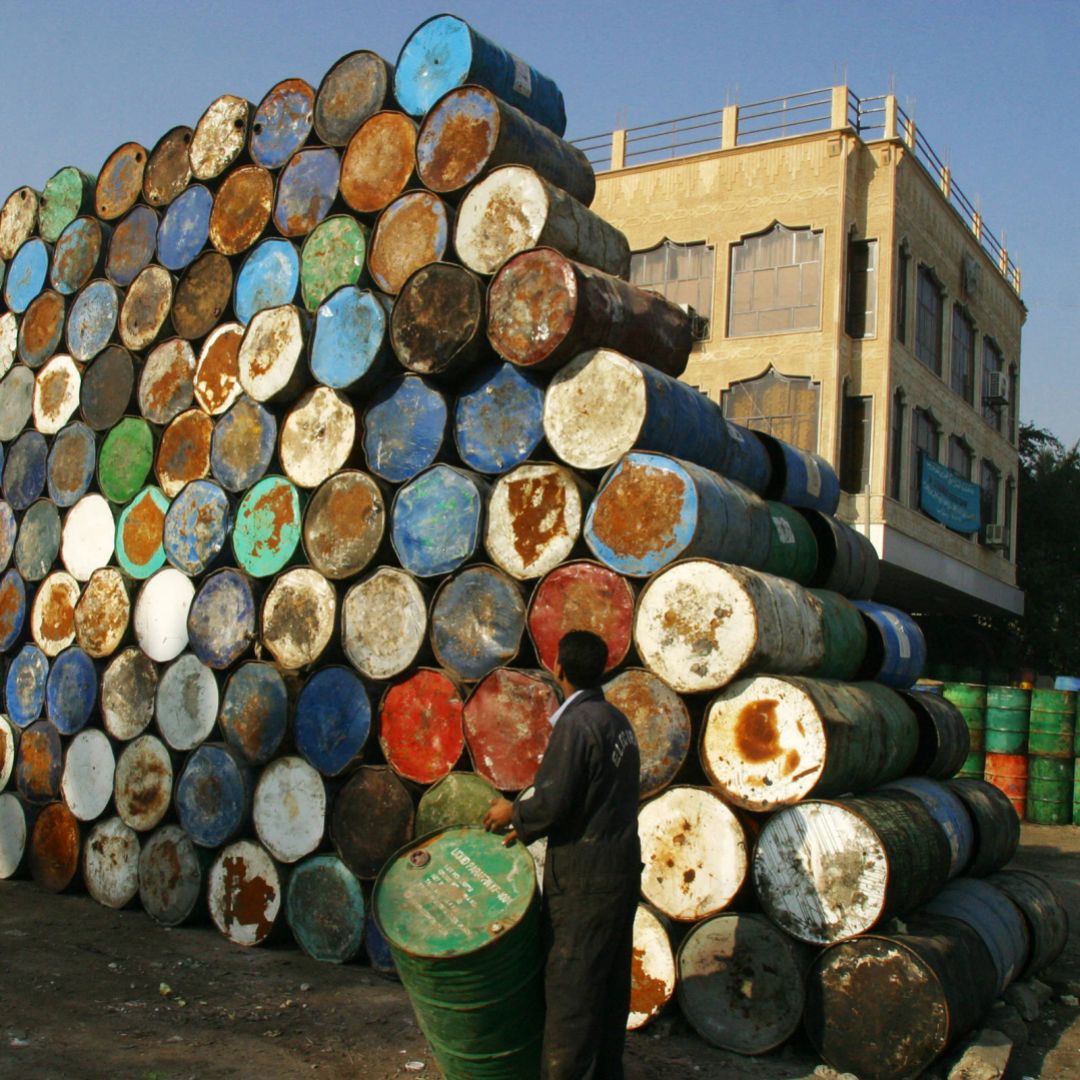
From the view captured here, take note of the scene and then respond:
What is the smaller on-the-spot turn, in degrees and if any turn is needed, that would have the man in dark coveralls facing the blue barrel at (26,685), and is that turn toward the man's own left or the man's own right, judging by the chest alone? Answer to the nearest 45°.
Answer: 0° — they already face it

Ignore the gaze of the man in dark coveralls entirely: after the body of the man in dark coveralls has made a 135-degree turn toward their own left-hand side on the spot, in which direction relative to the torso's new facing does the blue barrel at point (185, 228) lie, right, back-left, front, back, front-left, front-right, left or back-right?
back-right

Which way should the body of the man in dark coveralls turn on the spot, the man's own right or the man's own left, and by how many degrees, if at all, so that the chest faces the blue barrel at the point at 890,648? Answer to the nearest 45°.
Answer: approximately 90° to the man's own right

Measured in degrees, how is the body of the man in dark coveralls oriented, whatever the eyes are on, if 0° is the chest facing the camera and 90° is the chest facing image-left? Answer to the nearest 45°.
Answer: approximately 135°

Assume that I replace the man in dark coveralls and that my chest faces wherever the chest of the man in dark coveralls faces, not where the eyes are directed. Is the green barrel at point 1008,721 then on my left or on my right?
on my right

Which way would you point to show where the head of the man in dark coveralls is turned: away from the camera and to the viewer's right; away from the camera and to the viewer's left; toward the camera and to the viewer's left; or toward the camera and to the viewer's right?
away from the camera and to the viewer's left

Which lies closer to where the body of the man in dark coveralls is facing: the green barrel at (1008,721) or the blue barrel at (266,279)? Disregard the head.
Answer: the blue barrel
